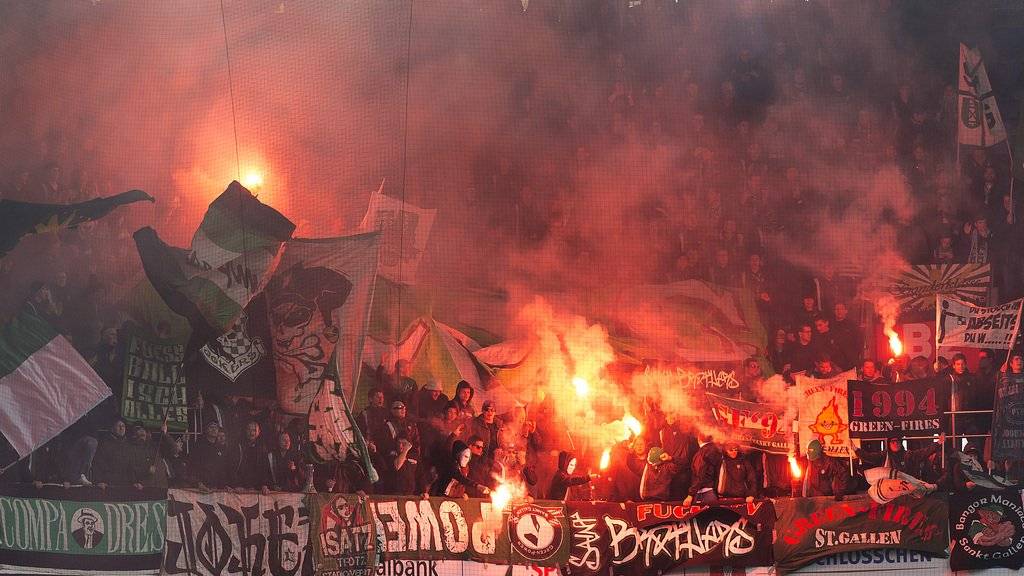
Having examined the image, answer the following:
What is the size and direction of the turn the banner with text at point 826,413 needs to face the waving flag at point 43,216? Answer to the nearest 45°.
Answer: approximately 90° to its right

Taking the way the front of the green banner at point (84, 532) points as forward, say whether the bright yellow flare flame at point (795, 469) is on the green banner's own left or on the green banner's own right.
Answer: on the green banner's own left

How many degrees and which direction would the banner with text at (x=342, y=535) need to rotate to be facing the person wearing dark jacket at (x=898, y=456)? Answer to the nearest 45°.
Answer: approximately 90° to its left

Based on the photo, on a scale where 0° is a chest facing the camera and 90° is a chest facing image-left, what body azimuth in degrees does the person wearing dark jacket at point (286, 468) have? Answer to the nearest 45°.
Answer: approximately 0°

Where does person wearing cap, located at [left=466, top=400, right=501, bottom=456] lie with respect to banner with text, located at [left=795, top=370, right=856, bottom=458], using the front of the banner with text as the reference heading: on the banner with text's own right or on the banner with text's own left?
on the banner with text's own right

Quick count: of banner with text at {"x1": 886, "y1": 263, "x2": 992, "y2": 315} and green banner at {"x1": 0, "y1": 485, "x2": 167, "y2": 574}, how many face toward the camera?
2

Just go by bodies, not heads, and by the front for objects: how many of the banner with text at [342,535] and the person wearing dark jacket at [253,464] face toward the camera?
2

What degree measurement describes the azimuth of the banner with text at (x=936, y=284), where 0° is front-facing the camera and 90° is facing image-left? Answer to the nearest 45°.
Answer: approximately 0°
